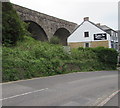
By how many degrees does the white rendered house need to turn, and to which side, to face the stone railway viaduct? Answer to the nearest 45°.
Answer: approximately 135° to its right

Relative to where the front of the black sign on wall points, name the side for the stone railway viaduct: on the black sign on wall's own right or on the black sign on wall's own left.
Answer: on the black sign on wall's own right

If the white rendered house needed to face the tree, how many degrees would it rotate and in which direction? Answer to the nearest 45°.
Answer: approximately 90° to its right

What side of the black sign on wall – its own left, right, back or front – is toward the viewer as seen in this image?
front
